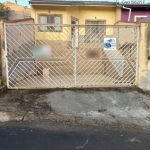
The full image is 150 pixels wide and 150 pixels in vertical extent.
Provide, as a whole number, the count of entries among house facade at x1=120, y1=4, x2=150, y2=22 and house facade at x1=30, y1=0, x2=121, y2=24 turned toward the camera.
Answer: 2

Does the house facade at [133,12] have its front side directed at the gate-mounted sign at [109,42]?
yes

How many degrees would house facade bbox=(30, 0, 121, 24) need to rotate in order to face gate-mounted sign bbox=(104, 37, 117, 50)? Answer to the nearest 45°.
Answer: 0° — it already faces it

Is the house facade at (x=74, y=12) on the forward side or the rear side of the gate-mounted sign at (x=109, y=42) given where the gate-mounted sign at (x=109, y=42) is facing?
on the rear side

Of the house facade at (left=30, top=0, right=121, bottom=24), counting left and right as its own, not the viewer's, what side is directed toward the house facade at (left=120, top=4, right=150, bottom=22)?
left

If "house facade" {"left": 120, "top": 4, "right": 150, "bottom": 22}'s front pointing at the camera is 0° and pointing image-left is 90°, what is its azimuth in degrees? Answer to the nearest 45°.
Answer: approximately 0°

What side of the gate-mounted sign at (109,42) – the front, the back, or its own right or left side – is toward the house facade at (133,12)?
back

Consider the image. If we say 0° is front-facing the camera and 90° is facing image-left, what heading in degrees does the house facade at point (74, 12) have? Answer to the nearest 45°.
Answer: approximately 0°

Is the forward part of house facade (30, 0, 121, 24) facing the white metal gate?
yes

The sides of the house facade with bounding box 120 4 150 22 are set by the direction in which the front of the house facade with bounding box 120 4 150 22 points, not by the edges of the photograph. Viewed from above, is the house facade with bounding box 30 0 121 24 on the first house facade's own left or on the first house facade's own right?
on the first house facade's own right
